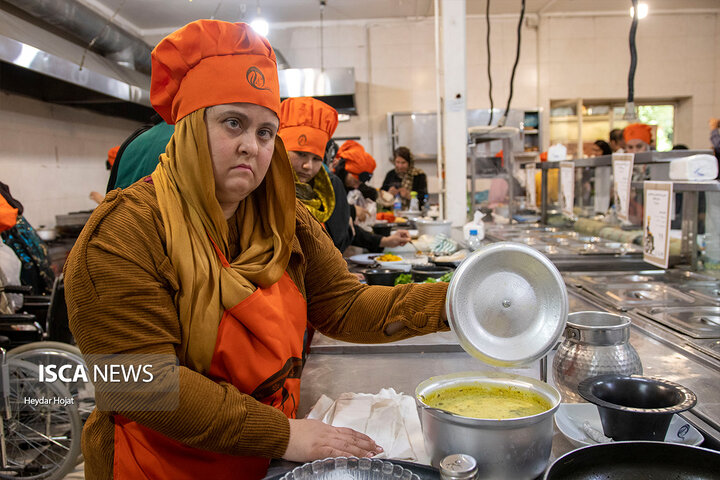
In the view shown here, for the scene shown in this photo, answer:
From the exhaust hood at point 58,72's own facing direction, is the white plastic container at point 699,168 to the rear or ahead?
ahead

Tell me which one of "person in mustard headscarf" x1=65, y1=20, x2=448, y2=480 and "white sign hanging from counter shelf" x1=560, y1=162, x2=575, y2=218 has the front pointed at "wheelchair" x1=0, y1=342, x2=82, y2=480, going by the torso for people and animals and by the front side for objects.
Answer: the white sign hanging from counter shelf

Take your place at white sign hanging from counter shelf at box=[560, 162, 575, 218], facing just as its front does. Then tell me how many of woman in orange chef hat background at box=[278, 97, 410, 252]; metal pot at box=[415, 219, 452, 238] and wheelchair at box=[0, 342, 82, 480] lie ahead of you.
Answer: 3

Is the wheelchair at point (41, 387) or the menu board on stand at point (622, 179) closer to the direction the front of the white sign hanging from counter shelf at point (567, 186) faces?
the wheelchair

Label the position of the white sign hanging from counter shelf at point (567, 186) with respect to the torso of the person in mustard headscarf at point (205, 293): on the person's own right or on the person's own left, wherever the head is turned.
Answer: on the person's own left

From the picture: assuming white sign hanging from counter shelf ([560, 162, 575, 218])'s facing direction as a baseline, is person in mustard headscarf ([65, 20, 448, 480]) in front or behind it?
in front

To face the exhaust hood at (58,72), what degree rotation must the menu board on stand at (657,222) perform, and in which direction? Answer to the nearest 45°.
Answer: approximately 45° to its right

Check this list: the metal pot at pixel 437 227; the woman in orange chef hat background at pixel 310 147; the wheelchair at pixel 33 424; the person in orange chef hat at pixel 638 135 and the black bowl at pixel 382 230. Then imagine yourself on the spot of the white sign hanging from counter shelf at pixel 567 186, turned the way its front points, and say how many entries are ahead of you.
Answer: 4

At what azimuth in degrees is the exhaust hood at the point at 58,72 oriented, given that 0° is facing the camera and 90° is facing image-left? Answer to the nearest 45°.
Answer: approximately 315°

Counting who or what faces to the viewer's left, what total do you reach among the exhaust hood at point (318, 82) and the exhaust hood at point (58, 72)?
0

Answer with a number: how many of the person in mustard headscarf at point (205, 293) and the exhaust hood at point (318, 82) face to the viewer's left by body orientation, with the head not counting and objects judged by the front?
0

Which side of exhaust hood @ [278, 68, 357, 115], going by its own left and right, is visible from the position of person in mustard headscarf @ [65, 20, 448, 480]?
front

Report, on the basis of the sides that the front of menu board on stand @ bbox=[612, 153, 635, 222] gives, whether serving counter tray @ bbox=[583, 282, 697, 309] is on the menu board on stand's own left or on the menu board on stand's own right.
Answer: on the menu board on stand's own left

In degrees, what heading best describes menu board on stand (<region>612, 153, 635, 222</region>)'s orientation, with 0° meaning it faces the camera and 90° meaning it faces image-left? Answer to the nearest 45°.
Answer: approximately 45°
